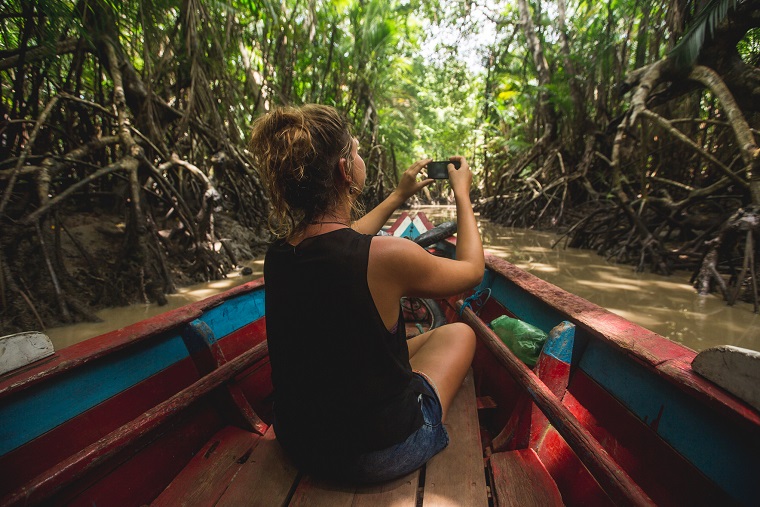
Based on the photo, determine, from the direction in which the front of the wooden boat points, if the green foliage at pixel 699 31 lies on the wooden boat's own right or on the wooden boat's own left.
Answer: on the wooden boat's own right

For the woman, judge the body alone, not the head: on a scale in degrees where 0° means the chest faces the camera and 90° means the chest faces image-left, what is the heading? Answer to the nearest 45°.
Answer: approximately 225°

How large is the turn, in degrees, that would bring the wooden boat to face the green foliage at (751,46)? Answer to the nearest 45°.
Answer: approximately 45° to its right

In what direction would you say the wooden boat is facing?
away from the camera

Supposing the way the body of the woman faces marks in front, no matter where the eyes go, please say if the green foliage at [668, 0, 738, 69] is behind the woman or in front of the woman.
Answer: in front

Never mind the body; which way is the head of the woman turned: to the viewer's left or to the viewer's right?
to the viewer's right
